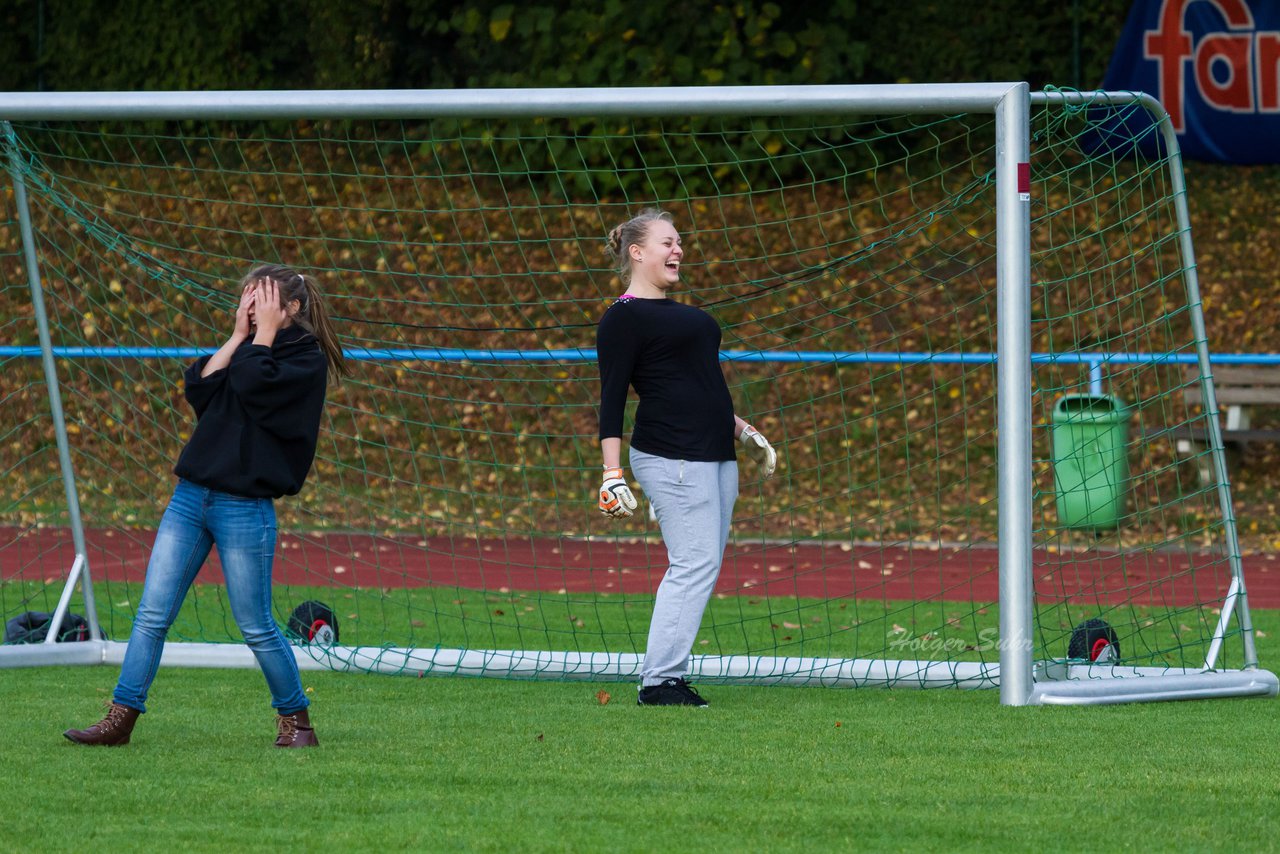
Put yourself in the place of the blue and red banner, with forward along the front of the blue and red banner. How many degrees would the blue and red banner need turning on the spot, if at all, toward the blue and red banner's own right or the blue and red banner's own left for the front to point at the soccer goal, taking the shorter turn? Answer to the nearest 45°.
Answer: approximately 45° to the blue and red banner's own right

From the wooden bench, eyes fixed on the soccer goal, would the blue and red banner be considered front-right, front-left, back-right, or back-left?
back-right

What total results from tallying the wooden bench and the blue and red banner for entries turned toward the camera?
2

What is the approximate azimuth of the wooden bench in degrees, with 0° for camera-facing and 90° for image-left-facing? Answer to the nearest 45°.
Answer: approximately 0°
